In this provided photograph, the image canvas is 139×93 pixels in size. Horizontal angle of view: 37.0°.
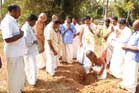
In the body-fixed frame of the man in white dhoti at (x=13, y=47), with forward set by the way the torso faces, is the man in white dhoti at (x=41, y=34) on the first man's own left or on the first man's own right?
on the first man's own left

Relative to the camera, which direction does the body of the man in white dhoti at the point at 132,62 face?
to the viewer's left

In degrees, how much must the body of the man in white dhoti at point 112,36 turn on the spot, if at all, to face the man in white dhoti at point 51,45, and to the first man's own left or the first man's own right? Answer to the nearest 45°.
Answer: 0° — they already face them

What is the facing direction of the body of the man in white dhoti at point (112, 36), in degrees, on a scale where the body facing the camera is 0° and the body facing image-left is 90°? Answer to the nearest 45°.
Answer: approximately 45°

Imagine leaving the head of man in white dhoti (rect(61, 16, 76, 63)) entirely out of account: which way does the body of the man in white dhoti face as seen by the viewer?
toward the camera

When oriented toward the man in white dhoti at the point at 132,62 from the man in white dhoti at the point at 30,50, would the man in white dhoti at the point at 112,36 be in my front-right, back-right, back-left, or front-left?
front-left

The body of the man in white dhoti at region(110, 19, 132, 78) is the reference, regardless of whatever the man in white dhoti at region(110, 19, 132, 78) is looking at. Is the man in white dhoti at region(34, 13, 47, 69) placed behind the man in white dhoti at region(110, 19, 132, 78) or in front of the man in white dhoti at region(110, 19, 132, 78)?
in front

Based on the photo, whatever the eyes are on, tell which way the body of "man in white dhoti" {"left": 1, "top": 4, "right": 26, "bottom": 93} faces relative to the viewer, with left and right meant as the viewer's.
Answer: facing to the right of the viewer

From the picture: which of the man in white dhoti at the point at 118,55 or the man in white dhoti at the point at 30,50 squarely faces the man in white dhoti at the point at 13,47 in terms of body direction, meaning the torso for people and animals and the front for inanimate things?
the man in white dhoti at the point at 118,55

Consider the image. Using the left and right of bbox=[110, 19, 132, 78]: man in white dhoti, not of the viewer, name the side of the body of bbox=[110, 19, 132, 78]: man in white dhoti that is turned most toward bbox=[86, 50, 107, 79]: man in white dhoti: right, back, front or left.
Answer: front

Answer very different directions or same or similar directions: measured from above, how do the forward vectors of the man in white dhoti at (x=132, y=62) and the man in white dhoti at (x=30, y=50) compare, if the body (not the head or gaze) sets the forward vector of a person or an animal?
very different directions

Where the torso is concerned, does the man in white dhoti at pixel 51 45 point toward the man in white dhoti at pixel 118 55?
yes

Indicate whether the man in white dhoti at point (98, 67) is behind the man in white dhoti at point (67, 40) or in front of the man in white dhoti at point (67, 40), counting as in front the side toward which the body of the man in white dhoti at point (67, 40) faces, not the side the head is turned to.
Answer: in front

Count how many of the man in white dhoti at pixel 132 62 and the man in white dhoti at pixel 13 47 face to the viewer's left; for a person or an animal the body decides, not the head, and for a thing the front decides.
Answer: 1
